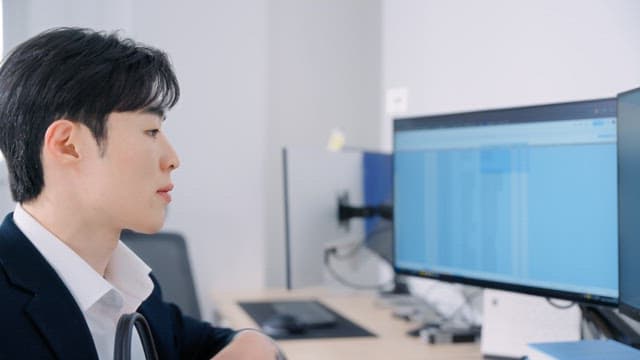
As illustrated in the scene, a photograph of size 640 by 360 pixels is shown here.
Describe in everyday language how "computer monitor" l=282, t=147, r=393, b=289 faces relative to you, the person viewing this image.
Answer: facing away from the viewer and to the left of the viewer

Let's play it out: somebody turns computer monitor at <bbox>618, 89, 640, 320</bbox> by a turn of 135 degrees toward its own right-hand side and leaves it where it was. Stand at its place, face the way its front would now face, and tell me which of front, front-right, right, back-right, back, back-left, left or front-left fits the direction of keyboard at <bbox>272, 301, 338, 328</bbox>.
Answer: front-left

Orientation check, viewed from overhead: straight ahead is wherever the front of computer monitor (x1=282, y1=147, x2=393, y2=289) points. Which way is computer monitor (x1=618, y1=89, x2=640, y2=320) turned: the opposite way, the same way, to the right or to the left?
to the left

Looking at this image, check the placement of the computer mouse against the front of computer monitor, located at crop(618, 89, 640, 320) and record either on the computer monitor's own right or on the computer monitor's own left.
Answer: on the computer monitor's own right

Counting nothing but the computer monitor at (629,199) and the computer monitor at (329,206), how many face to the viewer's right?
0

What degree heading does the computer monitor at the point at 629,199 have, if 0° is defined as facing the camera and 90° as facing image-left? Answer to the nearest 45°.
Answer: approximately 45°

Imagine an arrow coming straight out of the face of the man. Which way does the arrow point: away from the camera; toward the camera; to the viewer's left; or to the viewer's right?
to the viewer's right
